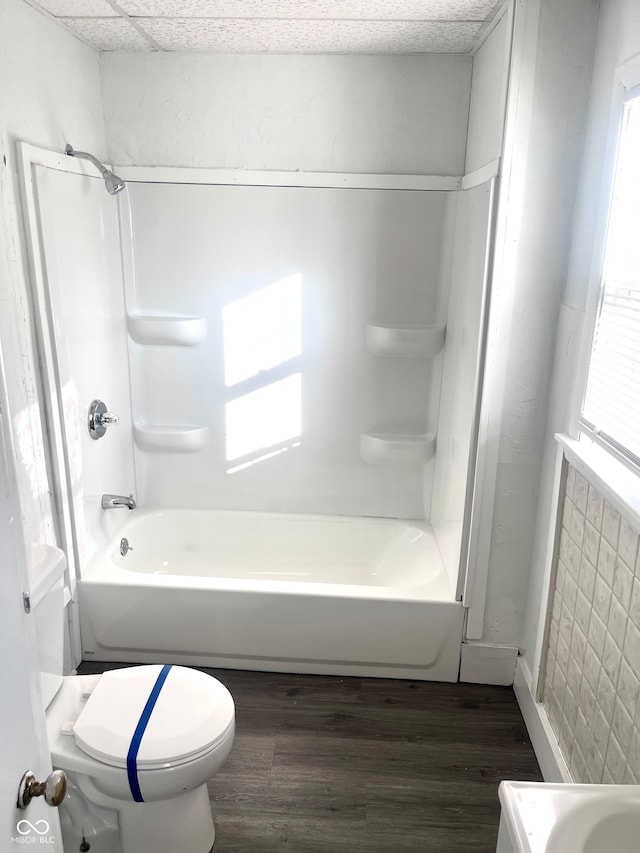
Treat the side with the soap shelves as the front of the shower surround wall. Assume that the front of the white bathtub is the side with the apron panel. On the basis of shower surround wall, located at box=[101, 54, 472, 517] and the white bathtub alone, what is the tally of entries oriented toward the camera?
2

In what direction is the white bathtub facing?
toward the camera

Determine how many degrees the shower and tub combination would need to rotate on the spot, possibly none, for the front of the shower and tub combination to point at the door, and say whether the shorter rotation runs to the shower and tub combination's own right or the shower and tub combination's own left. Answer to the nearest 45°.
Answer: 0° — it already faces it

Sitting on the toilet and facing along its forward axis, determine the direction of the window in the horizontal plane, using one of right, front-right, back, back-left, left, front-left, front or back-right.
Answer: front

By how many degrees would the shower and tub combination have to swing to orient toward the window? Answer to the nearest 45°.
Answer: approximately 45° to its left

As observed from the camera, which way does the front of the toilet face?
facing to the right of the viewer

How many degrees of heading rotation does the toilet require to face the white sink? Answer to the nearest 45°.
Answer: approximately 45° to its right

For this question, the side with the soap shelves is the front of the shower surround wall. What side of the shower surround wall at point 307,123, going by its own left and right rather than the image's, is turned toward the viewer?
front

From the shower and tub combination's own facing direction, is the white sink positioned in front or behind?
in front

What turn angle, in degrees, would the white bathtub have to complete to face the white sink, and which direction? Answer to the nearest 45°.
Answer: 0° — it already faces it
